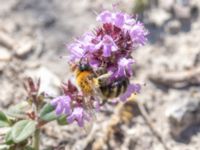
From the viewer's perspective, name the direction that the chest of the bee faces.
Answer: to the viewer's left
